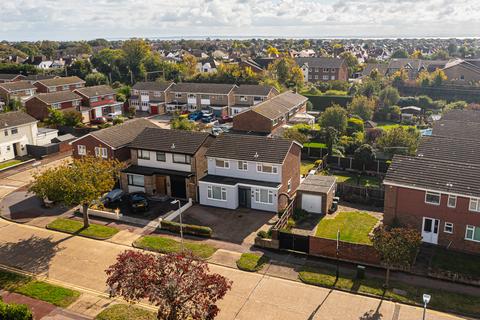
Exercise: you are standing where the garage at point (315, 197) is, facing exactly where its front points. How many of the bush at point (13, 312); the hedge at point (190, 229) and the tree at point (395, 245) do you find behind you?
0

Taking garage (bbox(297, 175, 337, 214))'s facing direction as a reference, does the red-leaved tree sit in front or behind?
in front

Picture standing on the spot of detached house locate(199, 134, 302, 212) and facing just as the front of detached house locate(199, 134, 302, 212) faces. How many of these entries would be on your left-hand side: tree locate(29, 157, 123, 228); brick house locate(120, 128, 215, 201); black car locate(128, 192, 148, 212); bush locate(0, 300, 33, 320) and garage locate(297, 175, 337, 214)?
1

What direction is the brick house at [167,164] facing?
toward the camera

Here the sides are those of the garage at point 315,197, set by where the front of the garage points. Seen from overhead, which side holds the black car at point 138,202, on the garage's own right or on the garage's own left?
on the garage's own right

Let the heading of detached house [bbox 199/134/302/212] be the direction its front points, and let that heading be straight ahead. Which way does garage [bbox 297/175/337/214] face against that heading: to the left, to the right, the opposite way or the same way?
the same way

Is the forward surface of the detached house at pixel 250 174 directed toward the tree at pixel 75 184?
no

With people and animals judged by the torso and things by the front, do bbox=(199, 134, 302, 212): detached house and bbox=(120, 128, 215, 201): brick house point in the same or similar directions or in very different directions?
same or similar directions

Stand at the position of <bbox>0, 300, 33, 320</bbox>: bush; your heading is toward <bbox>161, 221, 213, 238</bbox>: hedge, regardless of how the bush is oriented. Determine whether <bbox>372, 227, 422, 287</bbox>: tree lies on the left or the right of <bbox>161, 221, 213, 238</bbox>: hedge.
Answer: right

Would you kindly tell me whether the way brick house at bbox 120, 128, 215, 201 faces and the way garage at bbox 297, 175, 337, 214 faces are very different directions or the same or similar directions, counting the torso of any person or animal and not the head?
same or similar directions

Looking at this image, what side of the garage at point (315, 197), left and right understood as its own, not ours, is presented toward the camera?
front

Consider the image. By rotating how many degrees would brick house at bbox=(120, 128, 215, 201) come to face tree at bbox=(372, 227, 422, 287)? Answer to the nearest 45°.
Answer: approximately 45° to its left

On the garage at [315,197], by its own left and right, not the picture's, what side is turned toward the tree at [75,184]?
right

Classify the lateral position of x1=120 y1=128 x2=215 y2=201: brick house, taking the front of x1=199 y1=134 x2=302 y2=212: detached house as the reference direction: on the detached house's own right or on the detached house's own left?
on the detached house's own right

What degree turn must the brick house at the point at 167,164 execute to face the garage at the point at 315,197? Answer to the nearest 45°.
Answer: approximately 45° to its left

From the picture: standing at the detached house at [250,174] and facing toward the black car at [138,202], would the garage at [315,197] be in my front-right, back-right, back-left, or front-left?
back-left

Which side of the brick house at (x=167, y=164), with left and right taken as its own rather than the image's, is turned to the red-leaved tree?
front

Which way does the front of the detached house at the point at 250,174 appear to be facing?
toward the camera

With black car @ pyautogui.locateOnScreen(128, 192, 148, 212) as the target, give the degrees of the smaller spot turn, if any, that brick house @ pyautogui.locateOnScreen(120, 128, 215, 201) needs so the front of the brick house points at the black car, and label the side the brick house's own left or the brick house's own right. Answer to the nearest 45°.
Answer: approximately 45° to the brick house's own right
